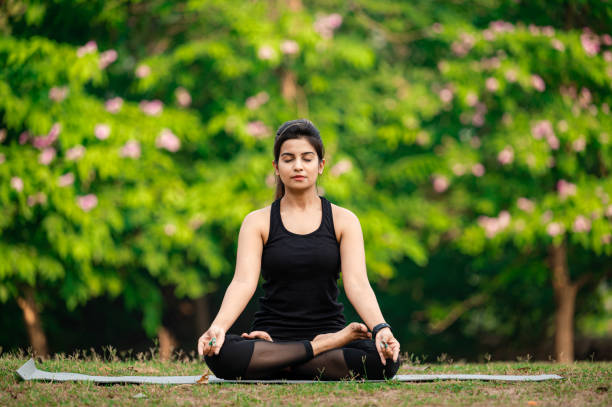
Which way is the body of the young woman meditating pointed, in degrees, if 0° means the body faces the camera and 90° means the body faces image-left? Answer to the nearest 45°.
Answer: approximately 0°
